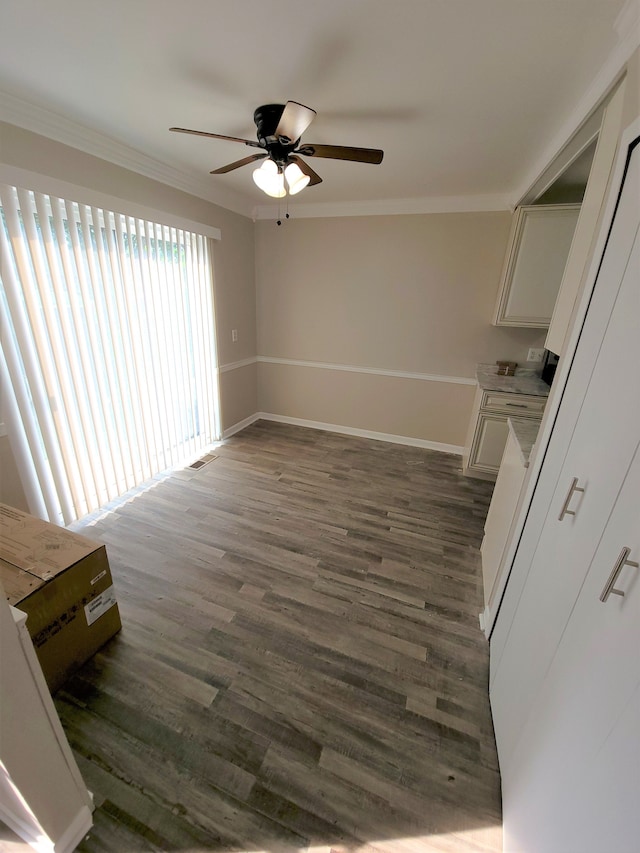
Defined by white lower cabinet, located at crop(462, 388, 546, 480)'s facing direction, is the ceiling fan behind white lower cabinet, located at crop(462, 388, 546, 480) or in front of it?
in front

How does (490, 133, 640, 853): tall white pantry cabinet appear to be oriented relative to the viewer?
to the viewer's left

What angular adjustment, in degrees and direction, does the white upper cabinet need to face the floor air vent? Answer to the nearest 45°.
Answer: approximately 45° to its right
